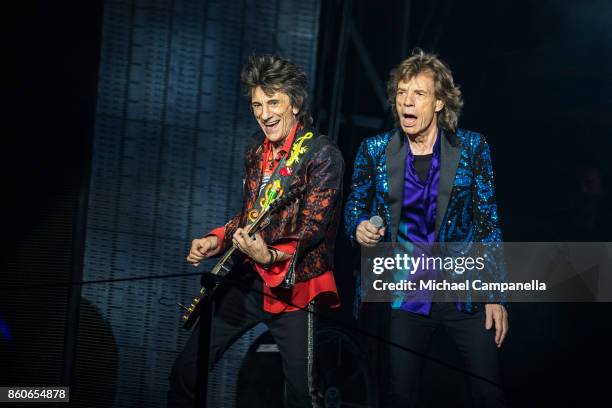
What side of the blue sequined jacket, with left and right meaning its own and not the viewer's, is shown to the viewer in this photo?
front

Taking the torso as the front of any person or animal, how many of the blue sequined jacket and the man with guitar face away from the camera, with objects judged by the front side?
0

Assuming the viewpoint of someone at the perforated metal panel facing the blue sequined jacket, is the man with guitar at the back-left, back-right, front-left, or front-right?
front-right

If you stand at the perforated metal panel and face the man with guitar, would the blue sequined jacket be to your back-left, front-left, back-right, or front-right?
front-left

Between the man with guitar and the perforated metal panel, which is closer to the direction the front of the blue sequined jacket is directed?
the man with guitar

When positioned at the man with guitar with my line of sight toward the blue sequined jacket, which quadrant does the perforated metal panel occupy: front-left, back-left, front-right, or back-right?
back-left

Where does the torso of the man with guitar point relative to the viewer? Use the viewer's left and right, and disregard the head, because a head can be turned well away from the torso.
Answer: facing the viewer and to the left of the viewer

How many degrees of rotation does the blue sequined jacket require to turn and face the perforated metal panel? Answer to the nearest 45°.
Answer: approximately 135° to its right

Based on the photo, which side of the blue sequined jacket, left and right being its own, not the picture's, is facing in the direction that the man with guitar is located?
right
